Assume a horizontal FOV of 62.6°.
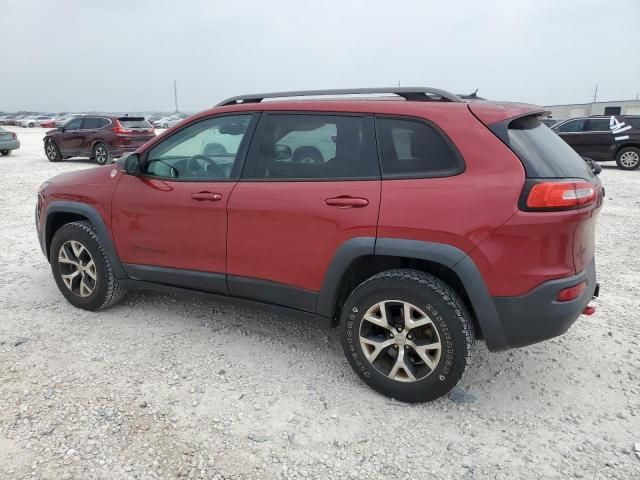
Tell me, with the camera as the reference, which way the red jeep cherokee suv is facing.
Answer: facing away from the viewer and to the left of the viewer

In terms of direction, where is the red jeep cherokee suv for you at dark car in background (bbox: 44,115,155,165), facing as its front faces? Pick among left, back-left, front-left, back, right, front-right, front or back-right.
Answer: back-left

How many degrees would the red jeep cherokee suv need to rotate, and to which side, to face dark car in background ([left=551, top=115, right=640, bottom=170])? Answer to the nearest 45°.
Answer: approximately 90° to its right

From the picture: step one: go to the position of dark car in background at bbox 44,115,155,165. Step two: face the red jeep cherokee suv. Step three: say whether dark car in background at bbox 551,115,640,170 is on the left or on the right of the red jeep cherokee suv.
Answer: left

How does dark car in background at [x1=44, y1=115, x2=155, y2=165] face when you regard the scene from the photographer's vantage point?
facing away from the viewer and to the left of the viewer
